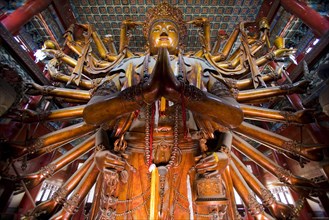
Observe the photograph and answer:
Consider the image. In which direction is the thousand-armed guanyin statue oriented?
toward the camera
